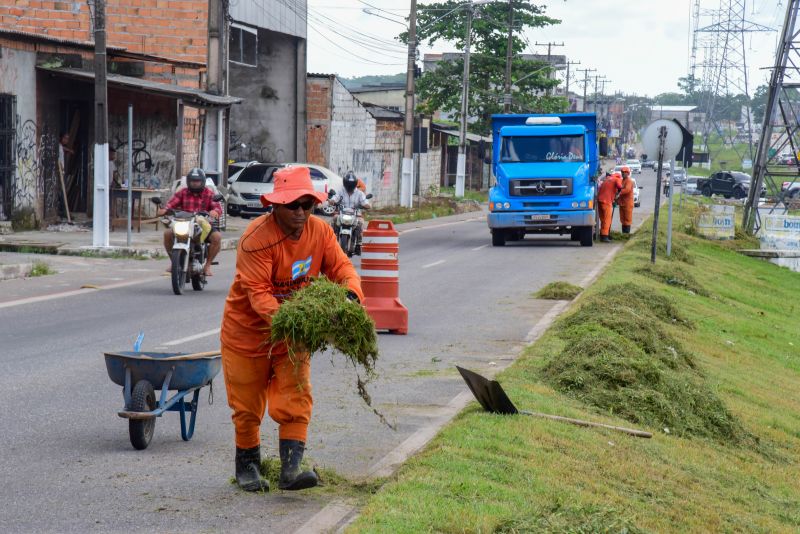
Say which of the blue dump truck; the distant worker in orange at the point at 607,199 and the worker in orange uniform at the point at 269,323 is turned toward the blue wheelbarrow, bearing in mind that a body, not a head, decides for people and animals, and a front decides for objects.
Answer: the blue dump truck

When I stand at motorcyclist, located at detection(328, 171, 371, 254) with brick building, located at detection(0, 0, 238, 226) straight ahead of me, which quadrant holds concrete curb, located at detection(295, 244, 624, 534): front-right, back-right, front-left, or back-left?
back-left

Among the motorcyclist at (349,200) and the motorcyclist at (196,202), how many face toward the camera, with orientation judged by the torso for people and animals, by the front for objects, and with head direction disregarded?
2

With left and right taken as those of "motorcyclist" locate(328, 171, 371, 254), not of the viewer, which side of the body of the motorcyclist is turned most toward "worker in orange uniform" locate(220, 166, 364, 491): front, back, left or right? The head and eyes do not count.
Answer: front

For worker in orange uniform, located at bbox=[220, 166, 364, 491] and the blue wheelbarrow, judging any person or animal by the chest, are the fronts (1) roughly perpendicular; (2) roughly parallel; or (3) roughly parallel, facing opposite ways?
roughly perpendicular

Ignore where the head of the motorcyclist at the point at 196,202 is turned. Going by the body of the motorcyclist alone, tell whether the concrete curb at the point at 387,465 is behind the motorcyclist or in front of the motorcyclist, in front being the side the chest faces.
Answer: in front
